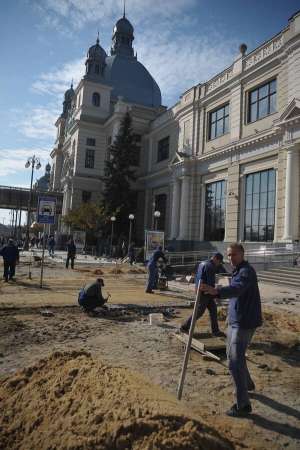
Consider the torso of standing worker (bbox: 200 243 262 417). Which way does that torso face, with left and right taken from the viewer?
facing to the left of the viewer

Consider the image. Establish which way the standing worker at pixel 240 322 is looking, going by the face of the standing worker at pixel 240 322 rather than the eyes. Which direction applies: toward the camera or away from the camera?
toward the camera

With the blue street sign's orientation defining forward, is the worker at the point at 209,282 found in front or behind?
in front

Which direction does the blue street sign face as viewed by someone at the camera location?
facing the viewer

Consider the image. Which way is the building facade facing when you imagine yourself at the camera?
facing the viewer and to the left of the viewer

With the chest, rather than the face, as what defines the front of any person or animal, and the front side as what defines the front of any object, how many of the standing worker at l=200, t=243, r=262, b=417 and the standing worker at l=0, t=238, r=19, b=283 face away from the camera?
1

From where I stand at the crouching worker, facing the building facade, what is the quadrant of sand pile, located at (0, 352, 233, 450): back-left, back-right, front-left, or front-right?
back-right

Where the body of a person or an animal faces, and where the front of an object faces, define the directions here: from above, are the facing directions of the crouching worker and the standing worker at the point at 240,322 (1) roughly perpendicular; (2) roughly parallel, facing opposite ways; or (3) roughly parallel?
roughly parallel, facing opposite ways

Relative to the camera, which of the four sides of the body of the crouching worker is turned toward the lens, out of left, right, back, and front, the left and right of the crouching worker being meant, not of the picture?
right

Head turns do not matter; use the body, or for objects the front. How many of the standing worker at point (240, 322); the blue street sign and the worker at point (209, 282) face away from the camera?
0
